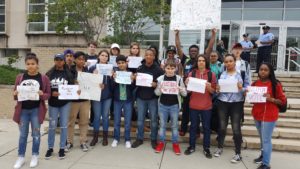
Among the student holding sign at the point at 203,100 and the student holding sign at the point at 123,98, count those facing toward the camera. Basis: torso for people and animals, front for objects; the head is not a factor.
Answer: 2

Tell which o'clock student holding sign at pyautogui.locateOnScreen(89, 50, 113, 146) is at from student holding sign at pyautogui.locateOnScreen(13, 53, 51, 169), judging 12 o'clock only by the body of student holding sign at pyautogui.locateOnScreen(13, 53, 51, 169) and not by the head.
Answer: student holding sign at pyautogui.locateOnScreen(89, 50, 113, 146) is roughly at 8 o'clock from student holding sign at pyautogui.locateOnScreen(13, 53, 51, 169).

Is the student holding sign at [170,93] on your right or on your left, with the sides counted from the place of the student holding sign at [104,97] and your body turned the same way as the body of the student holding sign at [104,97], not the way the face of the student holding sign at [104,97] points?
on your left

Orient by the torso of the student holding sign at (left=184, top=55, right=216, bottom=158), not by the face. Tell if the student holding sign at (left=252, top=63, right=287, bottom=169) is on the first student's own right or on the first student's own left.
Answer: on the first student's own left

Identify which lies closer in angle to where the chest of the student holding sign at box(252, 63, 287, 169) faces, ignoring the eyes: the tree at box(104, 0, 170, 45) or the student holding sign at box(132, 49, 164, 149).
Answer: the student holding sign

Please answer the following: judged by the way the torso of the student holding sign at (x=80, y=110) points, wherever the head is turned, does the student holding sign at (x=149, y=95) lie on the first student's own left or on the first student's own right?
on the first student's own left

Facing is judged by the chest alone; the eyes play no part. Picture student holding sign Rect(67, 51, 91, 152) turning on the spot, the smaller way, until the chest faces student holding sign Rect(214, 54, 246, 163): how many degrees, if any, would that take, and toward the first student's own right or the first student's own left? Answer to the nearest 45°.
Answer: approximately 90° to the first student's own left

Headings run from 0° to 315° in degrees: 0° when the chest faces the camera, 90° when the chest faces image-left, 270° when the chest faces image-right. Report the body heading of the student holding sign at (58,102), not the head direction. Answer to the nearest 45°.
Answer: approximately 0°

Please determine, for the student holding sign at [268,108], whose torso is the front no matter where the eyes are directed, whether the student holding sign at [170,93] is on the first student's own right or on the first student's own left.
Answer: on the first student's own right
